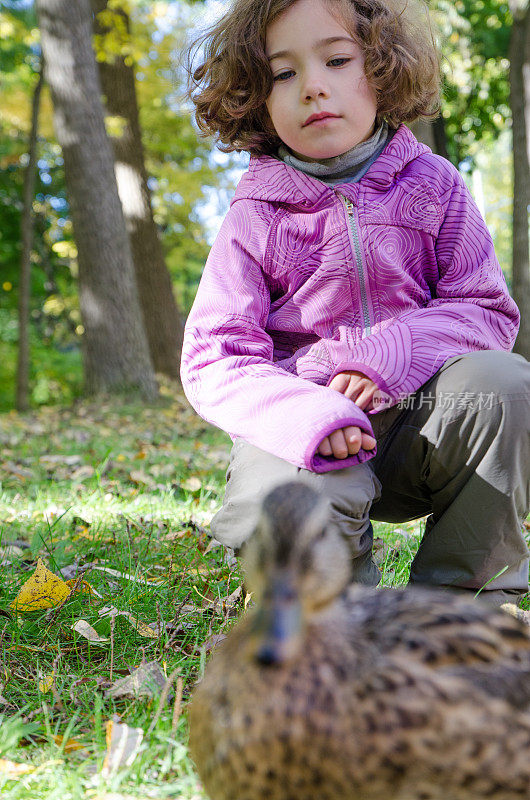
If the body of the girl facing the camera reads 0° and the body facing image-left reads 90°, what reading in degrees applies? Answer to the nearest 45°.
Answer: approximately 0°

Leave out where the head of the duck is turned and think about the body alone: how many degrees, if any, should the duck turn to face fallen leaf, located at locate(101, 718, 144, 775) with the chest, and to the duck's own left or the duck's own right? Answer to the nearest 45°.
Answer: approximately 90° to the duck's own right

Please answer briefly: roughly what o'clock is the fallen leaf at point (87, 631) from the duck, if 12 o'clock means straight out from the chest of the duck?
The fallen leaf is roughly at 3 o'clock from the duck.

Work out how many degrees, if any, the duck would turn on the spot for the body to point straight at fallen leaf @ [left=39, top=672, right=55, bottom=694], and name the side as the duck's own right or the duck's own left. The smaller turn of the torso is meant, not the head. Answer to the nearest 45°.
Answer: approximately 90° to the duck's own right

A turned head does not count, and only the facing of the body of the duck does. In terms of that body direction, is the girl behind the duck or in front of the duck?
behind

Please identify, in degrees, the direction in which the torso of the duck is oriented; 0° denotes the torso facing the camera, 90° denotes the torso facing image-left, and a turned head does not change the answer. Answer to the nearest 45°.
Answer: approximately 45°
